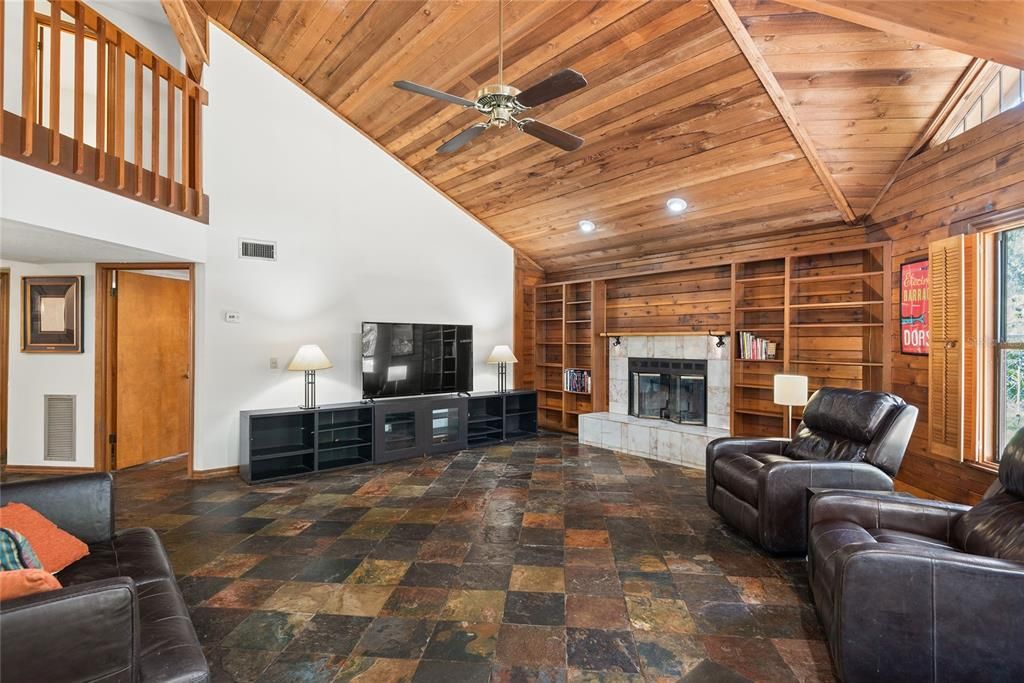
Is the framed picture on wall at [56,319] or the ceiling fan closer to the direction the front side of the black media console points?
the ceiling fan

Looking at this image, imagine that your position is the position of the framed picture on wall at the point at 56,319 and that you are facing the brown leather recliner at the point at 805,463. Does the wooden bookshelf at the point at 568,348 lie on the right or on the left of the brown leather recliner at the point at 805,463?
left

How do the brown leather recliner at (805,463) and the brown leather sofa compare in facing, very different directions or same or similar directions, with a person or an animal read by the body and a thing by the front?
very different directions

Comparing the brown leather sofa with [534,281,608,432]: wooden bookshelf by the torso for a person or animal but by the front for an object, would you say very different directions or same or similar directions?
very different directions

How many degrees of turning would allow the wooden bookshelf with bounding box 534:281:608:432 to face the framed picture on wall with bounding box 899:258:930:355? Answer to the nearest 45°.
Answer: approximately 90° to its left

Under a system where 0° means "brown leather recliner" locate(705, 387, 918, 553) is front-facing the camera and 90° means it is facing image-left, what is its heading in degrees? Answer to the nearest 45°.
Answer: approximately 45°

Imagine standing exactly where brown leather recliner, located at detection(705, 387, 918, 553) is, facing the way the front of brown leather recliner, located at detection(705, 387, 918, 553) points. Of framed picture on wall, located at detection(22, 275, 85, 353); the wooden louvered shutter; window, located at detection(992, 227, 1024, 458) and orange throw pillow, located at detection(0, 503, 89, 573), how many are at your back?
2

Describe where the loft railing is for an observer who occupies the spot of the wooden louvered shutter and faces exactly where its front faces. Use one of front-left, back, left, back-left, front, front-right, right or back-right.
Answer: front

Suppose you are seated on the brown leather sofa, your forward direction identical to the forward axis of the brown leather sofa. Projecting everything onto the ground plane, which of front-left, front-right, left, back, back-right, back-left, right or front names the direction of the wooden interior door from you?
left

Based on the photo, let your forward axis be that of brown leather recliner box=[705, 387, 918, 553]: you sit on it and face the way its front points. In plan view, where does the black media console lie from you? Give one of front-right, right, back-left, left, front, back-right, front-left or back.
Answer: front-right

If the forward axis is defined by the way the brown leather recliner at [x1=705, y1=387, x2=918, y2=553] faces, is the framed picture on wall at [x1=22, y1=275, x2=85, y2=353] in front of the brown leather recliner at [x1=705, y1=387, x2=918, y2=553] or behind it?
in front

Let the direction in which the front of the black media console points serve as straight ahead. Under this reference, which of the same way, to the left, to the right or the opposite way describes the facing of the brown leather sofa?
to the left

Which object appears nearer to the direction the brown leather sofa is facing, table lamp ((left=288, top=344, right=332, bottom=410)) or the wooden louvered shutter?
the wooden louvered shutter

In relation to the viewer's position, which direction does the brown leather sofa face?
facing to the right of the viewer

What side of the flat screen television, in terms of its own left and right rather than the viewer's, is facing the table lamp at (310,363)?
right

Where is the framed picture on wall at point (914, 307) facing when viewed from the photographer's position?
facing the viewer and to the left of the viewer

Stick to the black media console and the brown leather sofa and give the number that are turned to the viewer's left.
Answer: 0

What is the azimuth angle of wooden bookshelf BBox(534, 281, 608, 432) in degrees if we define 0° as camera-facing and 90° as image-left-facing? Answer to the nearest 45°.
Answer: approximately 45°

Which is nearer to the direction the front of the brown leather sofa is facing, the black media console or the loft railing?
the black media console

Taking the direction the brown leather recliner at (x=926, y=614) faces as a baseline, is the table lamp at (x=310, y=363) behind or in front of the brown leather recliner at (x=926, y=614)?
in front

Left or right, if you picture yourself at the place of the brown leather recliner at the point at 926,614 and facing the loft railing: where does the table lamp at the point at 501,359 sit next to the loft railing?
right

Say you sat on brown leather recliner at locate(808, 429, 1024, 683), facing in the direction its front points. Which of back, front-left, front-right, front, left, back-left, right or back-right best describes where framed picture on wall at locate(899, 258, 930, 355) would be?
right
